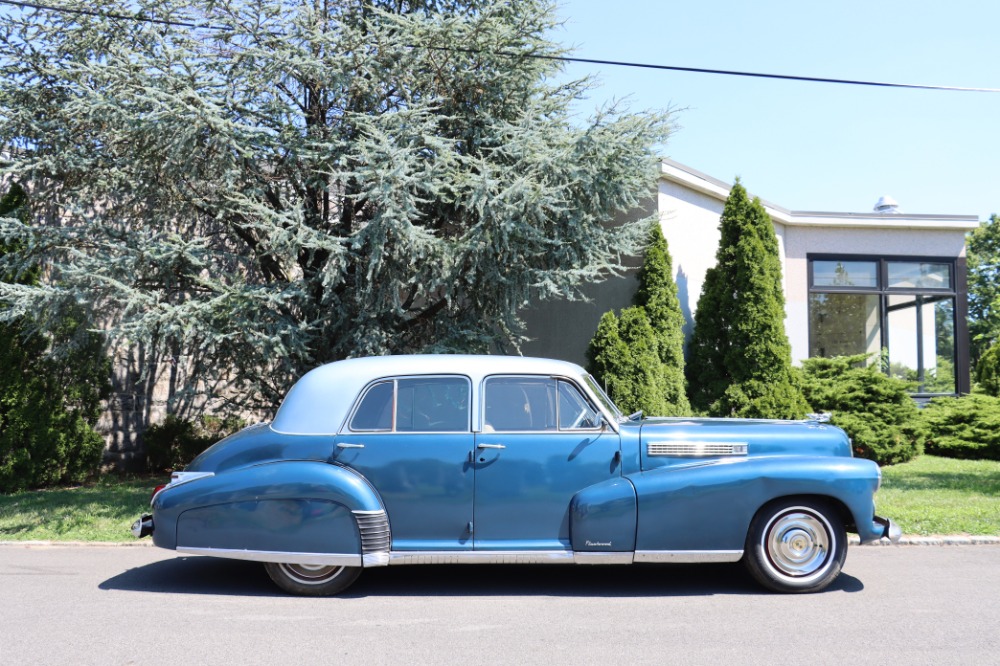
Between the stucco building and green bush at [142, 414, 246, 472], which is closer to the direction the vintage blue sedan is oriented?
the stucco building

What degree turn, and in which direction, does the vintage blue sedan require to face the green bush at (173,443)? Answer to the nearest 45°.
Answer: approximately 135° to its left

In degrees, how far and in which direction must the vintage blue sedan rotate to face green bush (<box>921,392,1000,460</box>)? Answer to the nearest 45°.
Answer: approximately 45° to its left

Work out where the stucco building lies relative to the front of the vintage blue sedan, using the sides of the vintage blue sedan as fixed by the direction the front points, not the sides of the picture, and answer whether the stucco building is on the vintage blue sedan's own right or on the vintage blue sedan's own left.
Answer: on the vintage blue sedan's own left

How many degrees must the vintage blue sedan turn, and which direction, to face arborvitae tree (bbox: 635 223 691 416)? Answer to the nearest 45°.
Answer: approximately 90° to its left

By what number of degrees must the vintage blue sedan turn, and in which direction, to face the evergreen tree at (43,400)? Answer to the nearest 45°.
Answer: approximately 135° to its left

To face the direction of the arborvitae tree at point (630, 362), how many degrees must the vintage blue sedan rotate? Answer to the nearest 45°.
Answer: approximately 90° to its left

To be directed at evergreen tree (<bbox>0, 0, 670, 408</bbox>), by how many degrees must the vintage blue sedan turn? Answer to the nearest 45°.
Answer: approximately 135° to its left

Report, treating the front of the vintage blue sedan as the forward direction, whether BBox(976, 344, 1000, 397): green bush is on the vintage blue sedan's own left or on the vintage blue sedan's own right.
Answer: on the vintage blue sedan's own left

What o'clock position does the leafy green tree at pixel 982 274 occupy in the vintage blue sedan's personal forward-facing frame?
The leafy green tree is roughly at 10 o'clock from the vintage blue sedan.

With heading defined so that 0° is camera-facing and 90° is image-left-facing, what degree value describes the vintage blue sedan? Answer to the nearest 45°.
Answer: approximately 270°

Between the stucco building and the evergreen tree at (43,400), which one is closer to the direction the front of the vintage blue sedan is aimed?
the stucco building
